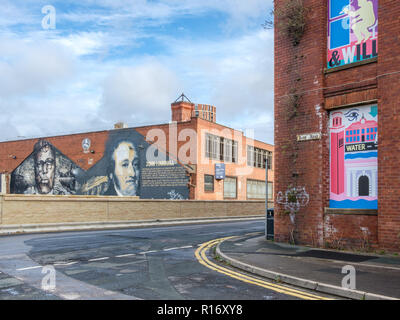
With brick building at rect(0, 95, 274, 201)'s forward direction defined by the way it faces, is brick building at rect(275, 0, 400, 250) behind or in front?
in front

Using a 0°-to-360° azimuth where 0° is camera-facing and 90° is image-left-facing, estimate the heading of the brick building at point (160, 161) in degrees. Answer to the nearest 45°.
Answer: approximately 315°
